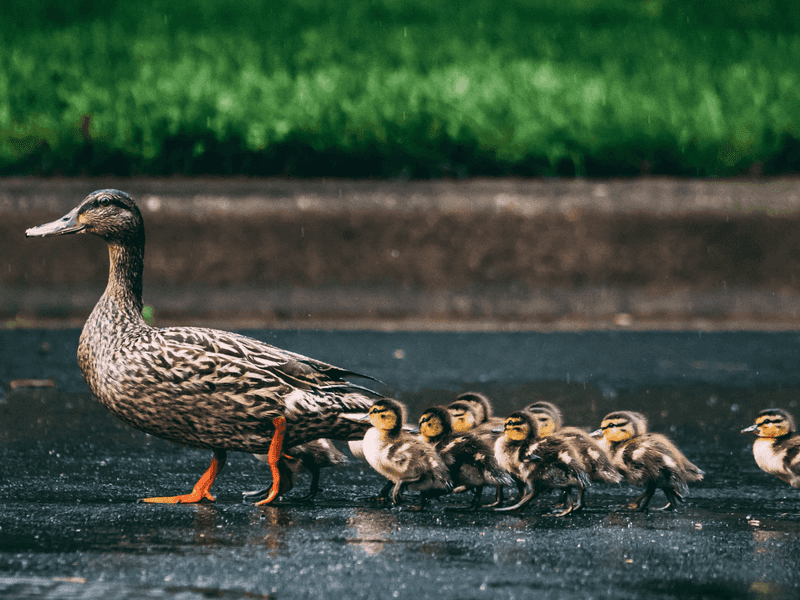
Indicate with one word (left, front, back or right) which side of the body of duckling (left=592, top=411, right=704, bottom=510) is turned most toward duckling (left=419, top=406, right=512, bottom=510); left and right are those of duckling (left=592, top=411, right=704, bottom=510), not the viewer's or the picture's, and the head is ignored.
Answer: front

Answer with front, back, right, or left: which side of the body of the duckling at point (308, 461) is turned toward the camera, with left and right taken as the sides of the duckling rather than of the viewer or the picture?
left

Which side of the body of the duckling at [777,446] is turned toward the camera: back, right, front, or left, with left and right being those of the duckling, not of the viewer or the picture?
left

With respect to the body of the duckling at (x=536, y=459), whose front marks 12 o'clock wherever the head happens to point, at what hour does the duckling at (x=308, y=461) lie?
the duckling at (x=308, y=461) is roughly at 12 o'clock from the duckling at (x=536, y=459).

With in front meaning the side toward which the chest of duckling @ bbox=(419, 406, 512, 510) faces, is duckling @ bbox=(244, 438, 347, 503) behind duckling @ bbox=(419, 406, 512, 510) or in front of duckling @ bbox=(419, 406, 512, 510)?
in front

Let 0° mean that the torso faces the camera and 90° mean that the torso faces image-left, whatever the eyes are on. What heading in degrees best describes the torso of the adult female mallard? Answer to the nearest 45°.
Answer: approximately 90°

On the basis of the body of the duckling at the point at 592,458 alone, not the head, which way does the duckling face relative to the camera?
to the viewer's left

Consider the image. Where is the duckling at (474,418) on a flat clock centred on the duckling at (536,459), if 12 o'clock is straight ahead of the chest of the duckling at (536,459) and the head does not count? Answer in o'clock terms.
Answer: the duckling at (474,418) is roughly at 2 o'clock from the duckling at (536,459).

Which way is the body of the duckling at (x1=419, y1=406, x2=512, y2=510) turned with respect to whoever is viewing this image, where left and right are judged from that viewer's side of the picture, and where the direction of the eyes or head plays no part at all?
facing to the left of the viewer

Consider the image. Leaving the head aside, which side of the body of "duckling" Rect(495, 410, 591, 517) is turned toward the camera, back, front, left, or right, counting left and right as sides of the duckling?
left

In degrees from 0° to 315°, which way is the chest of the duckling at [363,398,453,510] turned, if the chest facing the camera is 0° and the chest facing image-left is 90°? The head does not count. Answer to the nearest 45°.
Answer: approximately 45°

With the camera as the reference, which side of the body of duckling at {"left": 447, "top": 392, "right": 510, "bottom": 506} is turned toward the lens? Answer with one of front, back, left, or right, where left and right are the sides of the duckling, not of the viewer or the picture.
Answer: left
